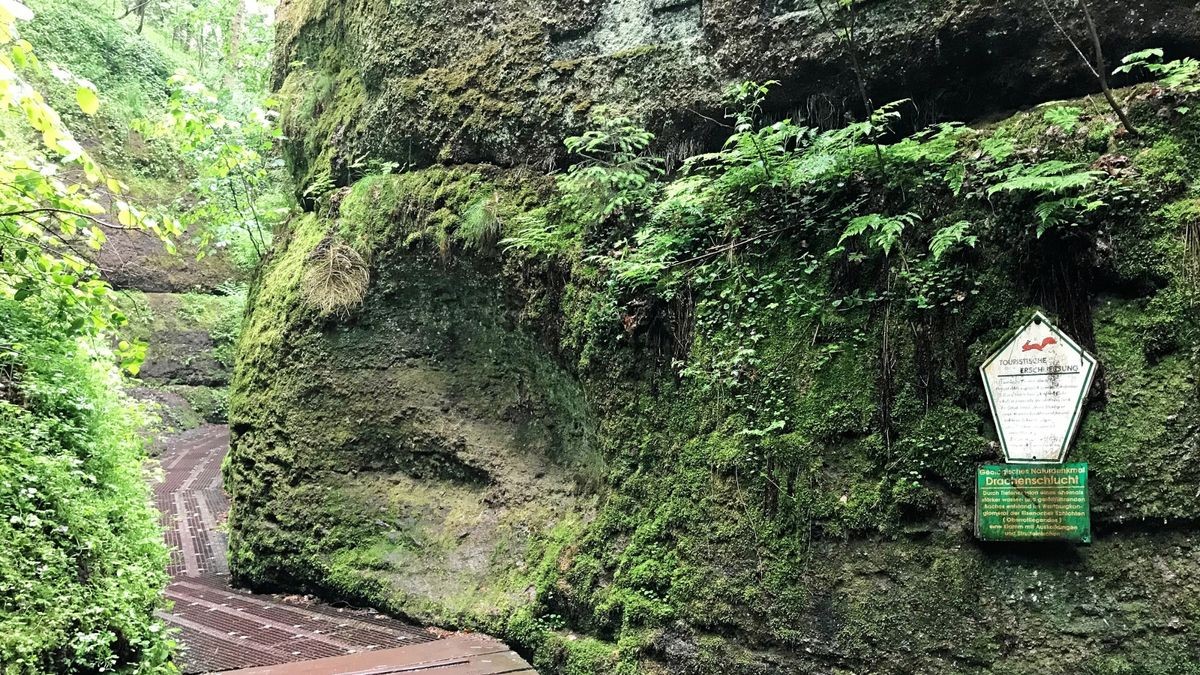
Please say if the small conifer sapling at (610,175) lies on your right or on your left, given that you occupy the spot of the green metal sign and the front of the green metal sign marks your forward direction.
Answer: on your right

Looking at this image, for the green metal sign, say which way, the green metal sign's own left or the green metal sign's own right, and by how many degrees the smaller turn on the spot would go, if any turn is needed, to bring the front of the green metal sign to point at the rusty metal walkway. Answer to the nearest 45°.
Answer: approximately 90° to the green metal sign's own right

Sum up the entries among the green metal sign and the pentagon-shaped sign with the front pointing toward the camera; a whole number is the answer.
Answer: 2

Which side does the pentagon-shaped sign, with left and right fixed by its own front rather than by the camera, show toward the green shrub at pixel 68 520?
right

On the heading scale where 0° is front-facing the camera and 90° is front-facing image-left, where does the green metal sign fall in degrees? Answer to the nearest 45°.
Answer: approximately 0°

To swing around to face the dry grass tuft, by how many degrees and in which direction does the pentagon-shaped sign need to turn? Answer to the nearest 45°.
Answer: approximately 90° to its right
